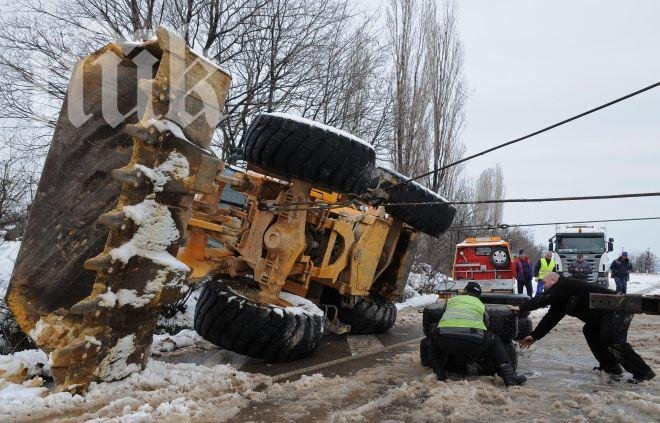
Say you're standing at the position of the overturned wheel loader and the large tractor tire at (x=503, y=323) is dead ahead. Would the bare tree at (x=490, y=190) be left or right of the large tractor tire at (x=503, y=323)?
left

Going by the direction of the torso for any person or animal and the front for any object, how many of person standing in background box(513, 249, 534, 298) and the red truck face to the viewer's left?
0

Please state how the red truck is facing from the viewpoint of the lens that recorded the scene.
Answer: facing away from the viewer

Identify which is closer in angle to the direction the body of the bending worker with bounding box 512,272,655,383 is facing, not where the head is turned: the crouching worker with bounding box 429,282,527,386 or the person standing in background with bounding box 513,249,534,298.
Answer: the crouching worker

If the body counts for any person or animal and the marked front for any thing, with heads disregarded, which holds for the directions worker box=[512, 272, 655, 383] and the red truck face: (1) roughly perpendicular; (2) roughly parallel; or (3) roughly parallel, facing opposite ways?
roughly perpendicular

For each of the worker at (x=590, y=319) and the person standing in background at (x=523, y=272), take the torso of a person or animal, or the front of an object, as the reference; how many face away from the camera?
0

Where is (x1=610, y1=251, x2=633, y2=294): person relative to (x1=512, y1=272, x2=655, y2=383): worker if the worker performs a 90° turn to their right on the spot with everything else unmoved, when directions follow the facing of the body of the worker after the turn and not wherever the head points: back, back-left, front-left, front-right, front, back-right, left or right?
front

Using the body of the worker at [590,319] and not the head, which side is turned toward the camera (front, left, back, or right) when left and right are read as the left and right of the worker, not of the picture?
left

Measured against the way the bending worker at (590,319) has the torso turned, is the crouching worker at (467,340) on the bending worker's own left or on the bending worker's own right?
on the bending worker's own left

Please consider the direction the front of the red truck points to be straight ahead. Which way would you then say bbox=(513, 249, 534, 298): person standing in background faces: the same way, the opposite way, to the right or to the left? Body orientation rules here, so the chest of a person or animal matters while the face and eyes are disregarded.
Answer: the opposite way

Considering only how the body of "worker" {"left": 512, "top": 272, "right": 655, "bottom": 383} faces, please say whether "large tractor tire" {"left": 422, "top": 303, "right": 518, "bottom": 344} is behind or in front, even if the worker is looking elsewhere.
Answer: in front

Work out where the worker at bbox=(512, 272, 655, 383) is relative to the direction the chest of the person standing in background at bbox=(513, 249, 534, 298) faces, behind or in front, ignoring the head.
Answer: in front
